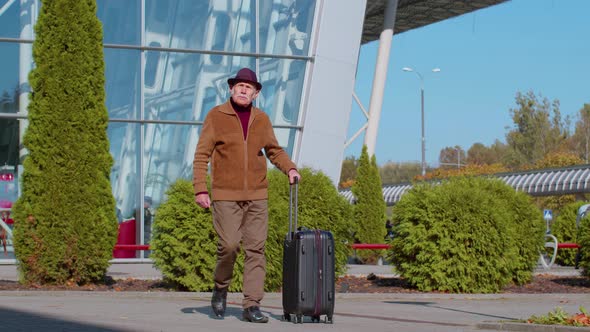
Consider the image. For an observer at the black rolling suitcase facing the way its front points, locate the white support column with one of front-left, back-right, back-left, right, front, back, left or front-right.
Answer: left

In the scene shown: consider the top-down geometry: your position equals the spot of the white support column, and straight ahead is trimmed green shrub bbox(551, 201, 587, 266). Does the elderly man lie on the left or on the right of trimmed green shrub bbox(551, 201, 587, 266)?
right

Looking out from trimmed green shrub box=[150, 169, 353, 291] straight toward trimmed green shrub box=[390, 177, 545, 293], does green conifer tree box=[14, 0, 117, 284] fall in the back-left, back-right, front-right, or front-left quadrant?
back-left

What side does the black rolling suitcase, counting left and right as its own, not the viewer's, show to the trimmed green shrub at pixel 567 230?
left

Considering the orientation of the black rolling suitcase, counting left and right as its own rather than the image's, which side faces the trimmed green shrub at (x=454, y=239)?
left
